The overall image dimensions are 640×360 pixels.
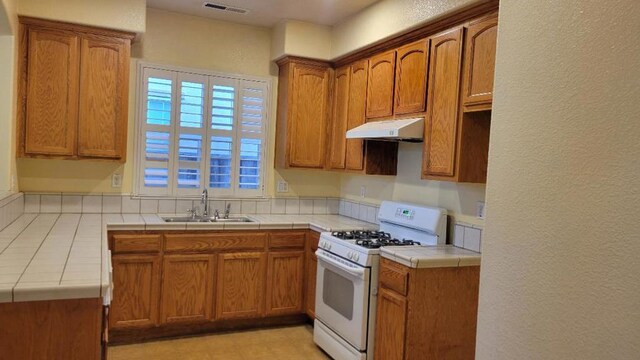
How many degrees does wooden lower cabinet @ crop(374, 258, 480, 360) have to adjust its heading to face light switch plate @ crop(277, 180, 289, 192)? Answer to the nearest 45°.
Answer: approximately 90° to its right

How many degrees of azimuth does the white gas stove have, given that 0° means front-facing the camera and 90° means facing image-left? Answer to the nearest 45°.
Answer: approximately 45°

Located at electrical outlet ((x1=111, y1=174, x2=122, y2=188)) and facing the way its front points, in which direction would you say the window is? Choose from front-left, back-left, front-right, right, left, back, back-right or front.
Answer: left

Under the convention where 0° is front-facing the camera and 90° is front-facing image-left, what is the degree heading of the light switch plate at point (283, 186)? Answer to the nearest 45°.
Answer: approximately 0°

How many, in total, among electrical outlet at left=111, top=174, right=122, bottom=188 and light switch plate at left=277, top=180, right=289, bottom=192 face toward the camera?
2

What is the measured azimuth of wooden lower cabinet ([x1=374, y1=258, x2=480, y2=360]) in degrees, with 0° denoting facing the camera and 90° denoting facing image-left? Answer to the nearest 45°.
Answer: approximately 45°

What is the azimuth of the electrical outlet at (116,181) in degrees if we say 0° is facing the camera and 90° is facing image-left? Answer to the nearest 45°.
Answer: approximately 0°

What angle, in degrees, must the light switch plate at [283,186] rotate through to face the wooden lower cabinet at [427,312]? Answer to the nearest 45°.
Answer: approximately 45° to its left
